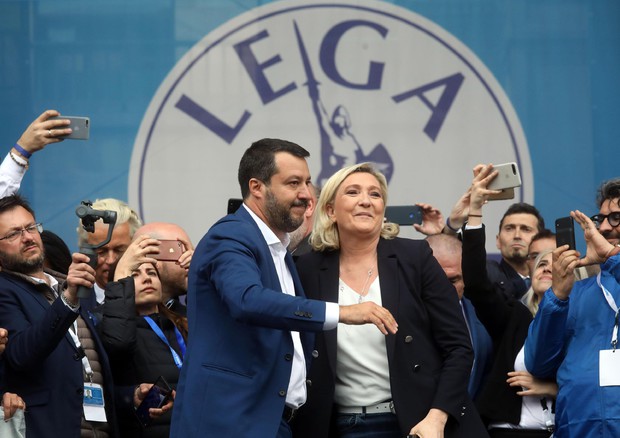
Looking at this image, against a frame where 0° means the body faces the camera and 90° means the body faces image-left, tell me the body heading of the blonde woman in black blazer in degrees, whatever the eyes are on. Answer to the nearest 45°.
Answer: approximately 0°

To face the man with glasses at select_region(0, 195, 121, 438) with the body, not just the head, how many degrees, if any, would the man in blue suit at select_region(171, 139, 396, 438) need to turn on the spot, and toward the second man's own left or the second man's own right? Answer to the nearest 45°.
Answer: approximately 180°

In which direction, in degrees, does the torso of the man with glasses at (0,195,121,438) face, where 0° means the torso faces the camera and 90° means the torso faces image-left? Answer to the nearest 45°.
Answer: approximately 315°

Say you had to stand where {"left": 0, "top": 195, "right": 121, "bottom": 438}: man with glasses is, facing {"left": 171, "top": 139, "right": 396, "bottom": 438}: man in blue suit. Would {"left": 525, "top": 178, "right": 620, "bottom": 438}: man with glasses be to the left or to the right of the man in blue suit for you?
left

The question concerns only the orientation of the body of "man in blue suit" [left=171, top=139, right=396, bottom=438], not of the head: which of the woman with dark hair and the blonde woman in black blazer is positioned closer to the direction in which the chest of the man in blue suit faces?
the blonde woman in black blazer

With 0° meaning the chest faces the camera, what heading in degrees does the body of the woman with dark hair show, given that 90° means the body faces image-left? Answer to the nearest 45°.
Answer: approximately 315°

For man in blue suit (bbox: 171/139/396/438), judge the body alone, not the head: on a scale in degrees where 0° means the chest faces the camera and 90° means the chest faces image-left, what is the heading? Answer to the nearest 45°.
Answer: approximately 315°
